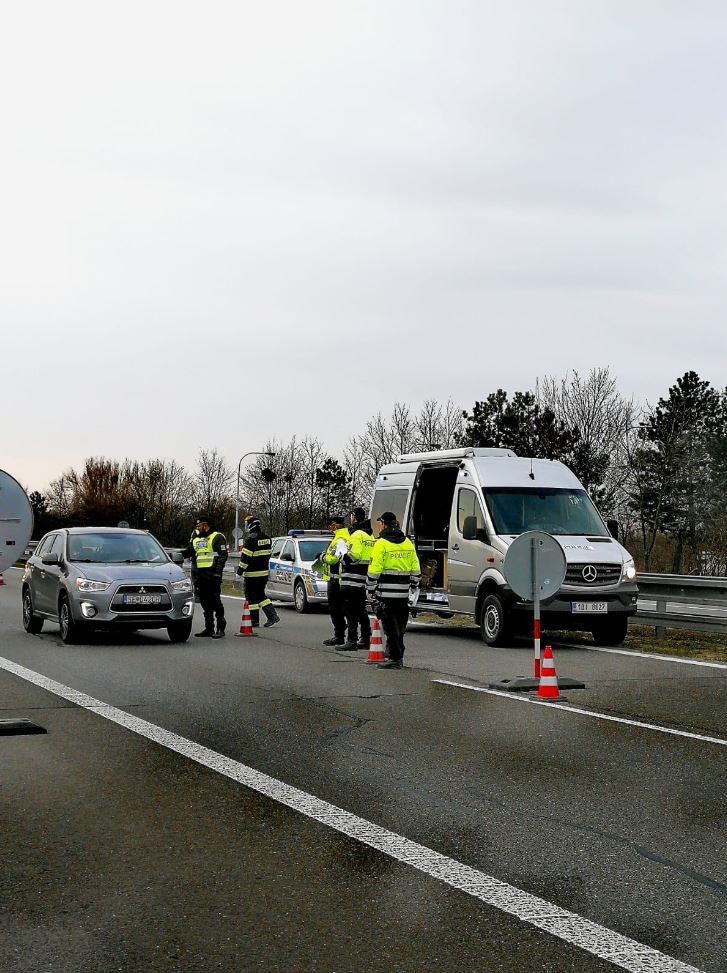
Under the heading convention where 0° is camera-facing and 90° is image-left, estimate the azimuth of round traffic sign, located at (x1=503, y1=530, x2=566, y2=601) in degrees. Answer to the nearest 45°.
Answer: approximately 180°

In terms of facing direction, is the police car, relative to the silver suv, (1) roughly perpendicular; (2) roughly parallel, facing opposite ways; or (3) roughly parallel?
roughly parallel

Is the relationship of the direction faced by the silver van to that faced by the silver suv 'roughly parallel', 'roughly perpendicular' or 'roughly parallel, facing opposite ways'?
roughly parallel

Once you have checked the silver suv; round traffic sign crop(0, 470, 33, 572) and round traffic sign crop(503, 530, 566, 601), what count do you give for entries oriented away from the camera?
2

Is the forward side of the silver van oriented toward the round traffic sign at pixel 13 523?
no

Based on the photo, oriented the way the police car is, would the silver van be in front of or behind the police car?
in front

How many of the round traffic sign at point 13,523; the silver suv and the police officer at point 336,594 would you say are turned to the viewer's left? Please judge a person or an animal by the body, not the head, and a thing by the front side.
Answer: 1

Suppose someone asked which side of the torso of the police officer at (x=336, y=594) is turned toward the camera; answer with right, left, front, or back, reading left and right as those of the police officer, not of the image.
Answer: left

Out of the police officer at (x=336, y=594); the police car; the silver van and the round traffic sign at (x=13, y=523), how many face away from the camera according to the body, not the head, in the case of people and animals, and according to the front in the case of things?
1

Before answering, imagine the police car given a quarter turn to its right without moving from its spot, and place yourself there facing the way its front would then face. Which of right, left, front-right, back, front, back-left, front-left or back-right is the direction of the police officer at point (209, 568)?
front-left

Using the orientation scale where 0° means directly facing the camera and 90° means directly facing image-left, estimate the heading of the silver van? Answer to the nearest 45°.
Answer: approximately 315°

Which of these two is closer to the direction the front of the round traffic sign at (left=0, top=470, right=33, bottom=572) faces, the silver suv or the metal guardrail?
the silver suv

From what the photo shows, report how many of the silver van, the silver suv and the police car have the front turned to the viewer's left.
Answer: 0

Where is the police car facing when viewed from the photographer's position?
facing the viewer and to the right of the viewer
